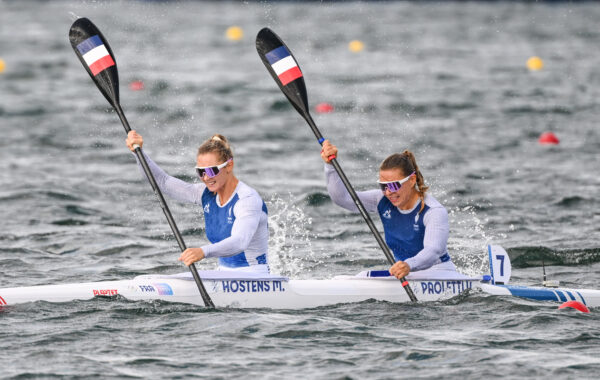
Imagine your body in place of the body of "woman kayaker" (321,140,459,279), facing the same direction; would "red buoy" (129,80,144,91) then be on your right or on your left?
on your right

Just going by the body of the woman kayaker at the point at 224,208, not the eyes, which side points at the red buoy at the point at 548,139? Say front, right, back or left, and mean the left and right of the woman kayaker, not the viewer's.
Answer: back

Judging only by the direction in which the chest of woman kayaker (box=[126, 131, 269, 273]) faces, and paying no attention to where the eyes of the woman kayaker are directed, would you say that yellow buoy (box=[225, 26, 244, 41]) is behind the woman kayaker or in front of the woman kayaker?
behind

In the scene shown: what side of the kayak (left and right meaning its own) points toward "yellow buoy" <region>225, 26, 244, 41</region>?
right

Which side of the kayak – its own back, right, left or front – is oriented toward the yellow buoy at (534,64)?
right

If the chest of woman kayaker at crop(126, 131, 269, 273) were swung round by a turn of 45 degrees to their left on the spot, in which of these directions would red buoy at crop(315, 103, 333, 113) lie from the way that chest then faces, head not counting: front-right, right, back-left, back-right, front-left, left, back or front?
back

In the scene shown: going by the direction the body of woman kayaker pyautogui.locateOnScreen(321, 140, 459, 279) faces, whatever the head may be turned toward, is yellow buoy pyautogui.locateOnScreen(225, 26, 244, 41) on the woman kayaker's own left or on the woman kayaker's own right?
on the woman kayaker's own right

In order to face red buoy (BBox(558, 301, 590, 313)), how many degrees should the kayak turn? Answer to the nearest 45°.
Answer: approximately 180°

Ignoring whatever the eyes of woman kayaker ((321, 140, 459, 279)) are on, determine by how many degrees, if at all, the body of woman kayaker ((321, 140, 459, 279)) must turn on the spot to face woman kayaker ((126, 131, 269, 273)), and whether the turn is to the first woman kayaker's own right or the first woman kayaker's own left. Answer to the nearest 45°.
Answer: approximately 45° to the first woman kayaker's own right

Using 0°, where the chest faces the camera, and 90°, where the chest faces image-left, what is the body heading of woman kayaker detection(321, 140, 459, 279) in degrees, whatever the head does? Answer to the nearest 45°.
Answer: approximately 45°

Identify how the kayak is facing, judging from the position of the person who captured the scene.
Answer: facing to the left of the viewer
